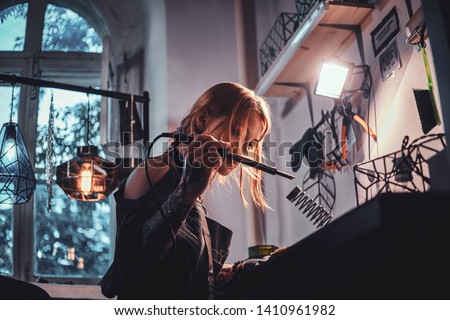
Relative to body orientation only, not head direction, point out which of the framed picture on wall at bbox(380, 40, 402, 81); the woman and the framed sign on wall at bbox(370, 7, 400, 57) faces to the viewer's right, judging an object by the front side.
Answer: the woman

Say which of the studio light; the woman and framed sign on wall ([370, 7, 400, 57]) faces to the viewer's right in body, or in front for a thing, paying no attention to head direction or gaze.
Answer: the woman

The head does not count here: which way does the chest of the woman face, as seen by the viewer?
to the viewer's right

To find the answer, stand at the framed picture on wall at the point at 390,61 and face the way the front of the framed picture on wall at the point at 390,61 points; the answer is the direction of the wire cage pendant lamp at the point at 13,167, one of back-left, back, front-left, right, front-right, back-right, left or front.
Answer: front-right

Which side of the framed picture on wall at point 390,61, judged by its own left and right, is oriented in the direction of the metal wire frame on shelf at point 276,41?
right

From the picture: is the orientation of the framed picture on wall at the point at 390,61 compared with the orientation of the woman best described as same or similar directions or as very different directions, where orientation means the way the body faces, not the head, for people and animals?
very different directions

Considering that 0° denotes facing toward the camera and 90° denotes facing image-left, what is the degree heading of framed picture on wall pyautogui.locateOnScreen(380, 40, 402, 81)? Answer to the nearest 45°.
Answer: approximately 45°

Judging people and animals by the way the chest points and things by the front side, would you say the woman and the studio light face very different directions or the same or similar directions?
very different directions

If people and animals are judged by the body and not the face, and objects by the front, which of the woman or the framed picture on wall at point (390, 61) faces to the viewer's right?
the woman
